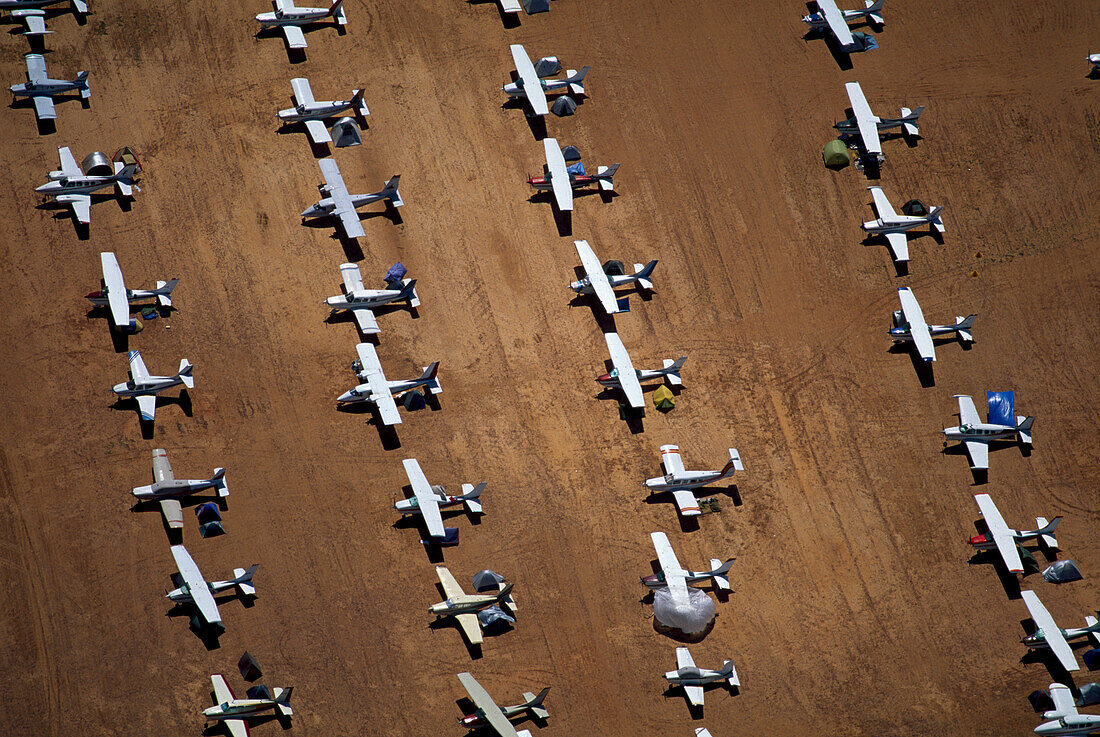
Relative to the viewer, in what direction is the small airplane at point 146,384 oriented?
to the viewer's left

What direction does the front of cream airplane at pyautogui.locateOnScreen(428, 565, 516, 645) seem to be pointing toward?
to the viewer's left

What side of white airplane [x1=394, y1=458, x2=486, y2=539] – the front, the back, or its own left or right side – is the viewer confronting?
left

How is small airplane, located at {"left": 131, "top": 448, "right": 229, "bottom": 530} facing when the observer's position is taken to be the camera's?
facing to the left of the viewer

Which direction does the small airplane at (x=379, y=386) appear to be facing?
to the viewer's left

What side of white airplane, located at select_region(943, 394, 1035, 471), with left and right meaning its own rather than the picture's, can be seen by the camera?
left

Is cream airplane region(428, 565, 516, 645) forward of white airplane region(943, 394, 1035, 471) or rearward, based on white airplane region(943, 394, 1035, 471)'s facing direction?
forward

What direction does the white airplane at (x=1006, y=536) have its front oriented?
to the viewer's left

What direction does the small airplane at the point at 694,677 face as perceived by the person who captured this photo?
facing to the left of the viewer
